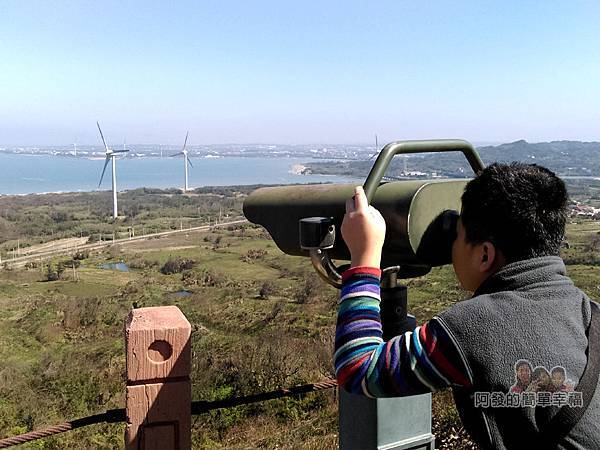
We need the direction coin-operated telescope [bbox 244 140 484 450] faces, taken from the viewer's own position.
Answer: facing away from the viewer and to the left of the viewer

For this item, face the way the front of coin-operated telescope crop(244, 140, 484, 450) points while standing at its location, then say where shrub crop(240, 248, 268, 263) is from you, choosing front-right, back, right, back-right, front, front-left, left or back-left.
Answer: front-right

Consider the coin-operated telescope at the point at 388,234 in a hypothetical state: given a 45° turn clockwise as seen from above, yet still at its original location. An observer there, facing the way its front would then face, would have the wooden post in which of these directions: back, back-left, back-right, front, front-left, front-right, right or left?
left

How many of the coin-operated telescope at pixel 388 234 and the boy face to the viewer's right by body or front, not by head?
0

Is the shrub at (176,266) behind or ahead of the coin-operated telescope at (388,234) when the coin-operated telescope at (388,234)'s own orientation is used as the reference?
ahead

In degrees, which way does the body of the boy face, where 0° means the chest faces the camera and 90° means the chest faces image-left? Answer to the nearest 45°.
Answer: approximately 135°

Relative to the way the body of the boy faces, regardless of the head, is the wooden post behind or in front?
in front

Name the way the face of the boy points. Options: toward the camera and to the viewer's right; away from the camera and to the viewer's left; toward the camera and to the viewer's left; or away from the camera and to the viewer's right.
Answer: away from the camera and to the viewer's left
